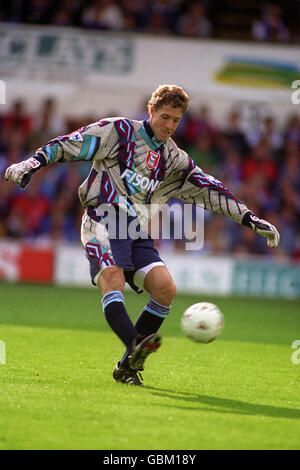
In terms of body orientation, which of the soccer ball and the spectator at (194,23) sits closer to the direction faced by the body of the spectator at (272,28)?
the soccer ball

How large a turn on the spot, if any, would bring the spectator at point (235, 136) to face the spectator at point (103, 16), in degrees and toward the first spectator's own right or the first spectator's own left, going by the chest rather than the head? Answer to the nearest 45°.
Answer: approximately 90° to the first spectator's own right

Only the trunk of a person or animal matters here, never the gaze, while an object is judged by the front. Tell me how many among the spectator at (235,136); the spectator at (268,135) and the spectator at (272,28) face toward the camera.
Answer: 3

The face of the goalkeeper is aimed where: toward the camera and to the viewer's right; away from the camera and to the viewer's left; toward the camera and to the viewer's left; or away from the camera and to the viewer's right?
toward the camera and to the viewer's right

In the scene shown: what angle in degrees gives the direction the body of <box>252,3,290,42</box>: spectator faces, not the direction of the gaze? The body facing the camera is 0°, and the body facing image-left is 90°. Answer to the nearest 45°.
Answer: approximately 0°

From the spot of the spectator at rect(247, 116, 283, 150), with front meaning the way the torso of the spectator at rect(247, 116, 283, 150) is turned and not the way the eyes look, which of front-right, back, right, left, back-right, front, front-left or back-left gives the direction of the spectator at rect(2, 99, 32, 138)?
right

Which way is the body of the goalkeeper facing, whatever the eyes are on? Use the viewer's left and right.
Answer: facing the viewer and to the right of the viewer

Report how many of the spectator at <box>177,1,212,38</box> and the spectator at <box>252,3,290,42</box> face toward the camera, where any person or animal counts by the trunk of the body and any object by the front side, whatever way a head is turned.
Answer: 2

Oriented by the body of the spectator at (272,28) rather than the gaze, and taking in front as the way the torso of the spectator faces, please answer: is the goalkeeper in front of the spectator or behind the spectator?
in front
